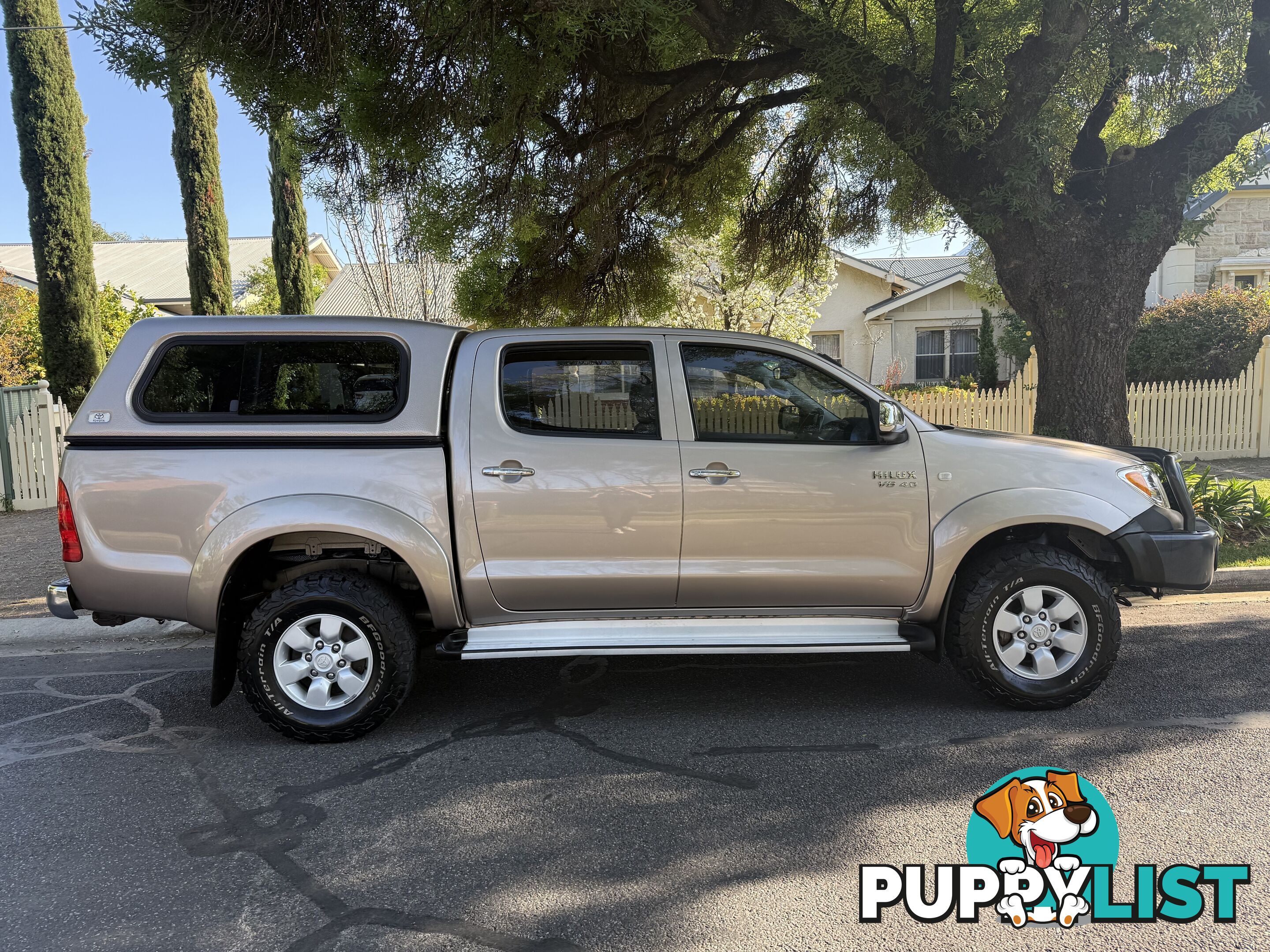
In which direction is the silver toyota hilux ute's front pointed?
to the viewer's right

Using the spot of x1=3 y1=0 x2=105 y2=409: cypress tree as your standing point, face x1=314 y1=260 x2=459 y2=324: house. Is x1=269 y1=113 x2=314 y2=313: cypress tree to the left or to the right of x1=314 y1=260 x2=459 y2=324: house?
left

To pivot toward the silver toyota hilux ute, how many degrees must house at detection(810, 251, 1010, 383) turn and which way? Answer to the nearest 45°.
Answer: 0° — it already faces it

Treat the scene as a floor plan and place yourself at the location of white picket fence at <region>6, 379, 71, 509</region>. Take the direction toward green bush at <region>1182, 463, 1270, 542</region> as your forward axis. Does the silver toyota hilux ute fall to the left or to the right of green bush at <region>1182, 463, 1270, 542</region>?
right

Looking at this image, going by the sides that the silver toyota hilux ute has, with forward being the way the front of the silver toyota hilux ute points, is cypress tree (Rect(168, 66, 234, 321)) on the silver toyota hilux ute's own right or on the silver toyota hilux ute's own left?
on the silver toyota hilux ute's own left

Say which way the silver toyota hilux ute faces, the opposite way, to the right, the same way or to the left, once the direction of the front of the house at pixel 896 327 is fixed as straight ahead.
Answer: to the left

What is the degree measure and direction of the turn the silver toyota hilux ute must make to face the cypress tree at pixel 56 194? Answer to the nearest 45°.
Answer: approximately 135° to its left

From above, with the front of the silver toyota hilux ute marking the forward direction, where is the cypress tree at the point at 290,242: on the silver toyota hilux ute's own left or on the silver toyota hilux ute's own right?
on the silver toyota hilux ute's own left
